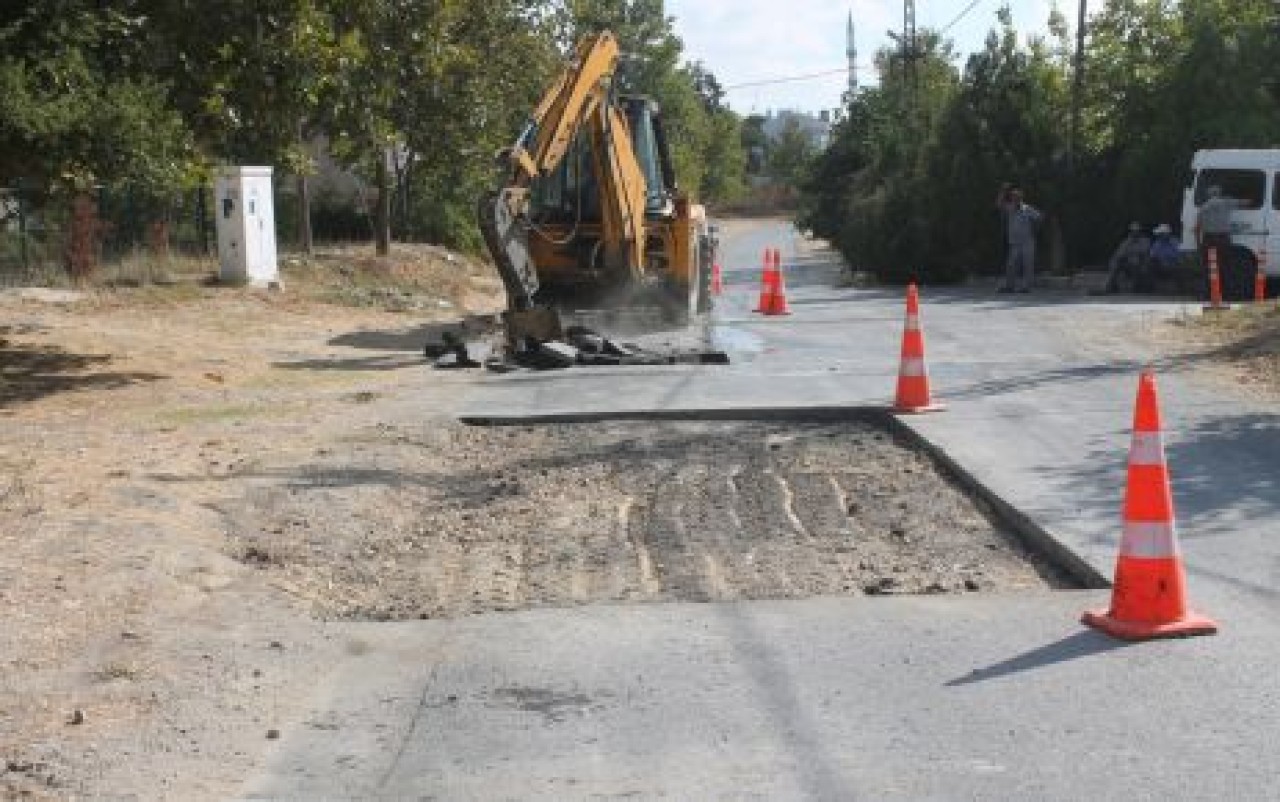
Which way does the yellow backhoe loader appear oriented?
away from the camera

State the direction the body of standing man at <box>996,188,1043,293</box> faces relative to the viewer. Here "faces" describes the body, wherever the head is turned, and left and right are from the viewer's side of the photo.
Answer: facing to the left of the viewer

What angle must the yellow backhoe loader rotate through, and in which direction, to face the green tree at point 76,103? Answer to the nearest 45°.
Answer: approximately 135° to its left

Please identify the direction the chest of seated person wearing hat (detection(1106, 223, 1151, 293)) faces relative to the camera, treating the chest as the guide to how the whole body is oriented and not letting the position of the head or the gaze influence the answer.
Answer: to the viewer's left

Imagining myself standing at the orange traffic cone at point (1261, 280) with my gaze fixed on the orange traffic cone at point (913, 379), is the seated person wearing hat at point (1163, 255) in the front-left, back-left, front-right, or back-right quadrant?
back-right

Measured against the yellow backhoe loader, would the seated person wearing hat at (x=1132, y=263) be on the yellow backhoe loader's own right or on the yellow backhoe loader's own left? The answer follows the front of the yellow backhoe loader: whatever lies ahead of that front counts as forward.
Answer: on the yellow backhoe loader's own right
